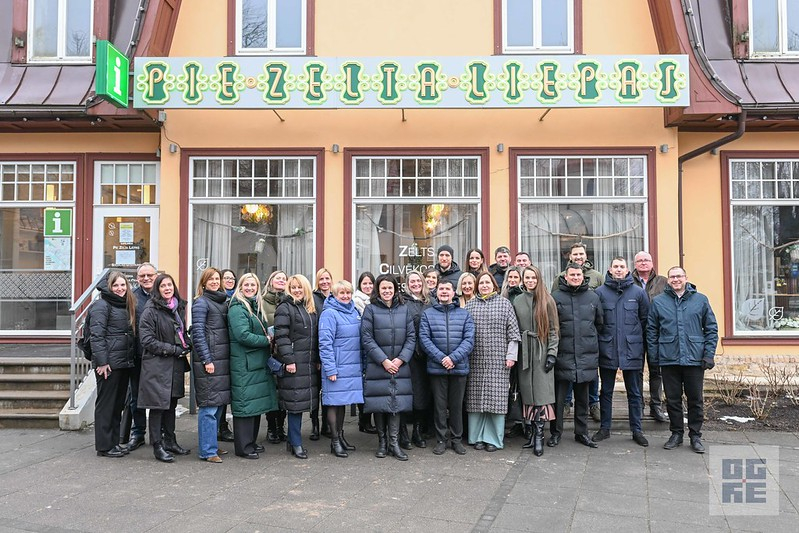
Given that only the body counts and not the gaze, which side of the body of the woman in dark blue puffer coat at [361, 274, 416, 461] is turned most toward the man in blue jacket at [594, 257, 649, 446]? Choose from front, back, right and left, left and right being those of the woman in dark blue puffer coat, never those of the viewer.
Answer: left

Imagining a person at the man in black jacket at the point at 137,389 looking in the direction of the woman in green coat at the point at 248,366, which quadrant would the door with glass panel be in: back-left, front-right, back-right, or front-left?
back-left

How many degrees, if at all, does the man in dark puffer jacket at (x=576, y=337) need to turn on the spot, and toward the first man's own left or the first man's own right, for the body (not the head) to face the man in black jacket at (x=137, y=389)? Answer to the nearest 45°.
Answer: approximately 90° to the first man's own right

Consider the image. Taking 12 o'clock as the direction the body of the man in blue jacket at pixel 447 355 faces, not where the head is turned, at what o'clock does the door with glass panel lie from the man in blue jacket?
The door with glass panel is roughly at 4 o'clock from the man in blue jacket.

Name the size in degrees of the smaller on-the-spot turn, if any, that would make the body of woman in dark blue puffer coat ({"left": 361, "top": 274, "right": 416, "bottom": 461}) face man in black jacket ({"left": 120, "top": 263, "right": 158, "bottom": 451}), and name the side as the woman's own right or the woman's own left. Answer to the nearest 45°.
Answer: approximately 90° to the woman's own right

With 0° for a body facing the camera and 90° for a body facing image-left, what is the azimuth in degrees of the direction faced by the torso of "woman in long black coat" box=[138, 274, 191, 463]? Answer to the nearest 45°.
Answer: approximately 315°

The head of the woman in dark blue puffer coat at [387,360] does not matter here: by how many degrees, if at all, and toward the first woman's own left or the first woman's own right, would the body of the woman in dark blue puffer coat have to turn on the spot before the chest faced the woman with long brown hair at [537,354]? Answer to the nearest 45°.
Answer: approximately 90° to the first woman's own left

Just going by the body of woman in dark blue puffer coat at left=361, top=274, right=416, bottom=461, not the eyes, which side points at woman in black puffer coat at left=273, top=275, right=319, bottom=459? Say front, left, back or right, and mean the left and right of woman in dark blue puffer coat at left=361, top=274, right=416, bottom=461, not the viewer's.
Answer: right
